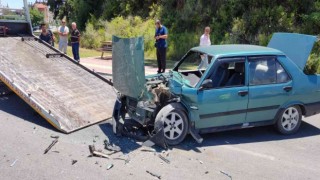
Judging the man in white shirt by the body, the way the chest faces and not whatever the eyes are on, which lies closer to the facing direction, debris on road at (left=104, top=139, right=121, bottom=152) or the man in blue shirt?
the debris on road

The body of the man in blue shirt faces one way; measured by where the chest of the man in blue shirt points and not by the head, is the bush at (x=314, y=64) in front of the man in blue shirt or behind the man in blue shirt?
behind

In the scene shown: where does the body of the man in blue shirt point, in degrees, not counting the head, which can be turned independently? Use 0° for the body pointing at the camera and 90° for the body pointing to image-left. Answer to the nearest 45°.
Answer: approximately 45°

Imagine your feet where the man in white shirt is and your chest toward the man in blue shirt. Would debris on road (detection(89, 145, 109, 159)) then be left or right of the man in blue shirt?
right

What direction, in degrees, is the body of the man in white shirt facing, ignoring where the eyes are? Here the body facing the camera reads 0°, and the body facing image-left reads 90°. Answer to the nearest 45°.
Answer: approximately 0°

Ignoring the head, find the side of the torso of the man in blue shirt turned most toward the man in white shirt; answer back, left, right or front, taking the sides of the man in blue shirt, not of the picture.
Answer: right

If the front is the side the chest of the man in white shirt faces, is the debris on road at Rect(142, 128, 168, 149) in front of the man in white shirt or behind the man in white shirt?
in front

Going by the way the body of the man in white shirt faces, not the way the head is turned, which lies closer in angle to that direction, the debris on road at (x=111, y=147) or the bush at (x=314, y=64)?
the debris on road

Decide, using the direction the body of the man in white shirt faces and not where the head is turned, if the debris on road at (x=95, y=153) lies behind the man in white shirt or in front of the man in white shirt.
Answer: in front

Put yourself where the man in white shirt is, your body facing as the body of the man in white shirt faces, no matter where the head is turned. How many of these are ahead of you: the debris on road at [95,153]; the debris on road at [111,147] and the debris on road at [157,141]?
3

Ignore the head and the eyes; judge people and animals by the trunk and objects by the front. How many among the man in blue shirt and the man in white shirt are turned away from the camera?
0

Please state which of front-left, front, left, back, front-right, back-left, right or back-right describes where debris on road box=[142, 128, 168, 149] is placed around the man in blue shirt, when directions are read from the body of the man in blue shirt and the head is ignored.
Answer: front-left

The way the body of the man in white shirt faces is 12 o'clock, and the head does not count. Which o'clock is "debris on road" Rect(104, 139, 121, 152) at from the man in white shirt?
The debris on road is roughly at 12 o'clock from the man in white shirt.

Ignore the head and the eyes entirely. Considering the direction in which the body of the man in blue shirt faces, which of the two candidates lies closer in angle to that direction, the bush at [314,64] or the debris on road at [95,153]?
the debris on road
